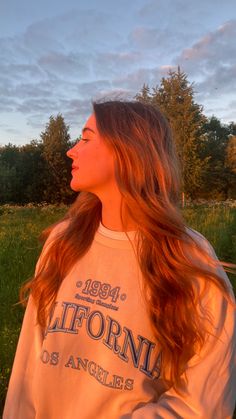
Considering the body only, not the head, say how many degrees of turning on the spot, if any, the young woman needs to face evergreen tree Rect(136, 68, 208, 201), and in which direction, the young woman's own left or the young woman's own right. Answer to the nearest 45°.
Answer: approximately 135° to the young woman's own right

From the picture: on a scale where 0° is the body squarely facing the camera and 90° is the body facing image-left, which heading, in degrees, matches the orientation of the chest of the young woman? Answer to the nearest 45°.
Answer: approximately 45°

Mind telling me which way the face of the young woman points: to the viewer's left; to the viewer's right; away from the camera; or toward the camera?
to the viewer's left

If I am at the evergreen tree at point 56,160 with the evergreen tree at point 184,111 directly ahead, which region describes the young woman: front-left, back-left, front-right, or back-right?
front-right

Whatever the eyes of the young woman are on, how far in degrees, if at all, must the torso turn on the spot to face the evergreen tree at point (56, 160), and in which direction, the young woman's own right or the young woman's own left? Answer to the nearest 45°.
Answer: approximately 135° to the young woman's own right
